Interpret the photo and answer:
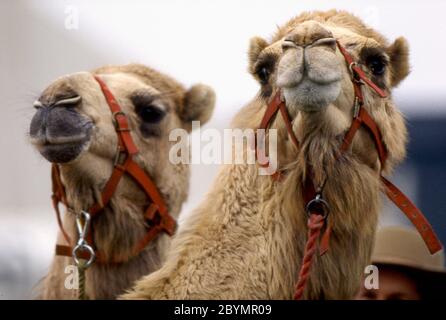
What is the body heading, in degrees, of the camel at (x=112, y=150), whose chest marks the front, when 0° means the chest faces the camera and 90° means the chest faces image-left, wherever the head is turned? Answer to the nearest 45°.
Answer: approximately 45°

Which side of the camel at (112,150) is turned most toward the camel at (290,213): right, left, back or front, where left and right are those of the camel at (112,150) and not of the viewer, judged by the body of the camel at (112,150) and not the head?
left
